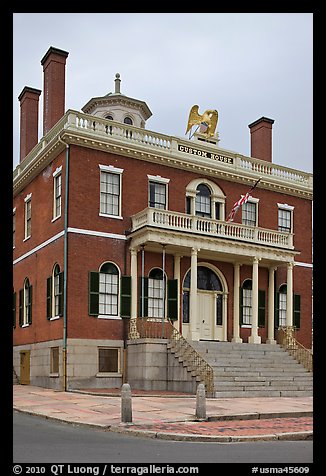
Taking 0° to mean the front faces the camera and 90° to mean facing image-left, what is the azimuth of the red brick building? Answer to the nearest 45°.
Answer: approximately 315°

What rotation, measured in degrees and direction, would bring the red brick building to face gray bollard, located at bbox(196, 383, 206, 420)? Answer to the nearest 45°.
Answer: approximately 45° to its right

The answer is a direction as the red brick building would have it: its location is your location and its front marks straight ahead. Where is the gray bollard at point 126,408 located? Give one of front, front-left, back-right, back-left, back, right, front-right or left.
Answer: front-right
